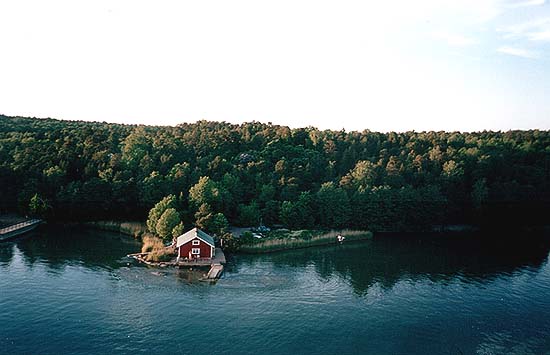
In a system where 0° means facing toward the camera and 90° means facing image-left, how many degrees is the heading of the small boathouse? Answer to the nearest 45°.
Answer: approximately 0°

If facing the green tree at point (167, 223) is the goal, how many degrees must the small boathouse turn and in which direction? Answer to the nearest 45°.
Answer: approximately 135° to its right
